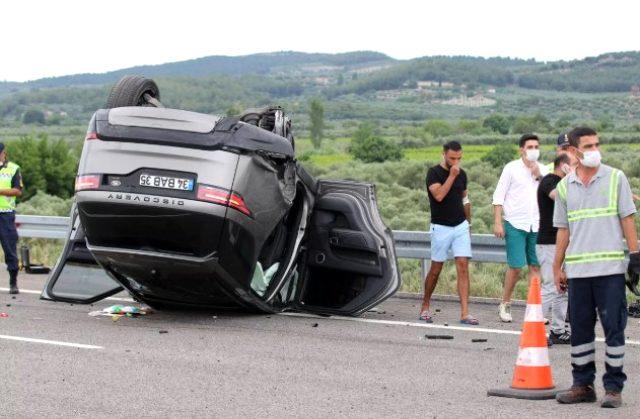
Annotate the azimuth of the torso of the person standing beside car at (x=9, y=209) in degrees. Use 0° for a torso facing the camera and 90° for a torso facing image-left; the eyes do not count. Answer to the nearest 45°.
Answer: approximately 0°
